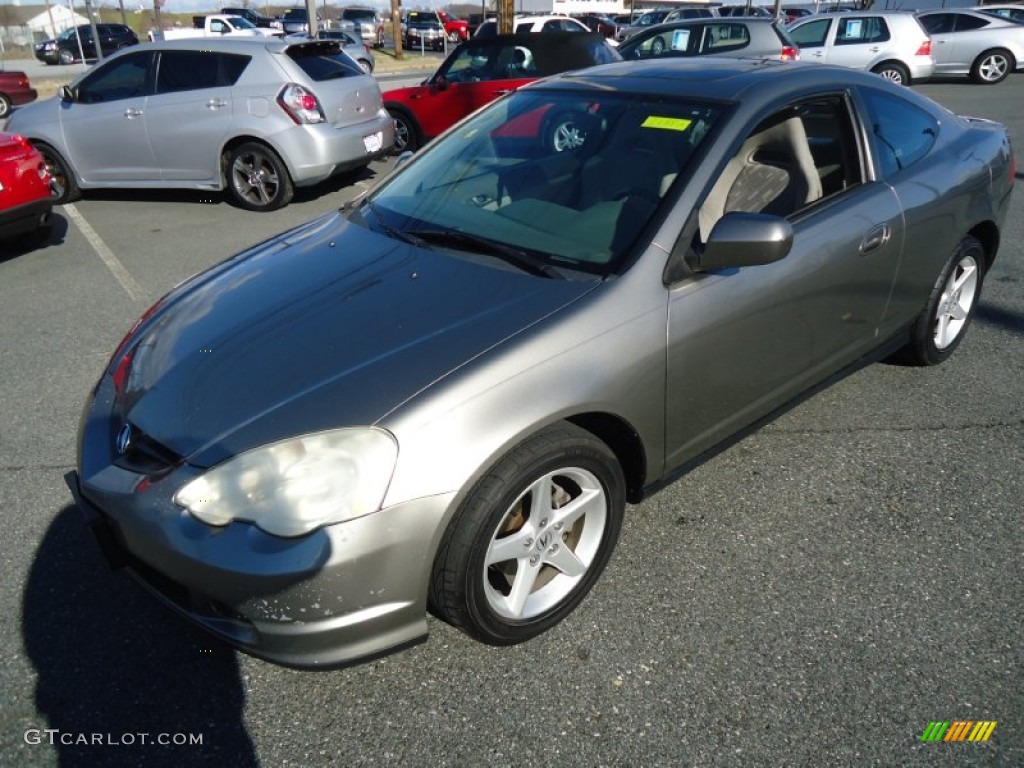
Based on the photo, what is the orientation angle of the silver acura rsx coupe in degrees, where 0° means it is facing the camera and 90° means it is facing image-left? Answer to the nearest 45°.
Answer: approximately 45°

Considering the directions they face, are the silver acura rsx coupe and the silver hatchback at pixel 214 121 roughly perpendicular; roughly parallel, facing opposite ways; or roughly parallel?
roughly perpendicular

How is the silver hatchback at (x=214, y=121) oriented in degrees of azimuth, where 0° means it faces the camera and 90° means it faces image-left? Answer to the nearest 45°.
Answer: approximately 135°

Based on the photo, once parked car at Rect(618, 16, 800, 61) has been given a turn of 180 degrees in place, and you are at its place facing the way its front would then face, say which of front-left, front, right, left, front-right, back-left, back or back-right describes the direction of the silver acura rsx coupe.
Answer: right

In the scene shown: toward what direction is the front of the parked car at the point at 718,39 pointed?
to the viewer's left

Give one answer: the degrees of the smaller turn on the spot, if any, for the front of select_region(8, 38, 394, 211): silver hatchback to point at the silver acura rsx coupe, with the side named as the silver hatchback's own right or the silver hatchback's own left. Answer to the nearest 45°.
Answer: approximately 135° to the silver hatchback's own left

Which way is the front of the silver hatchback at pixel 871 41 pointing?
to the viewer's left

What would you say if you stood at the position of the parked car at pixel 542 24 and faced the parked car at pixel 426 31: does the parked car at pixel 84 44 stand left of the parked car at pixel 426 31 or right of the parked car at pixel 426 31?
left
